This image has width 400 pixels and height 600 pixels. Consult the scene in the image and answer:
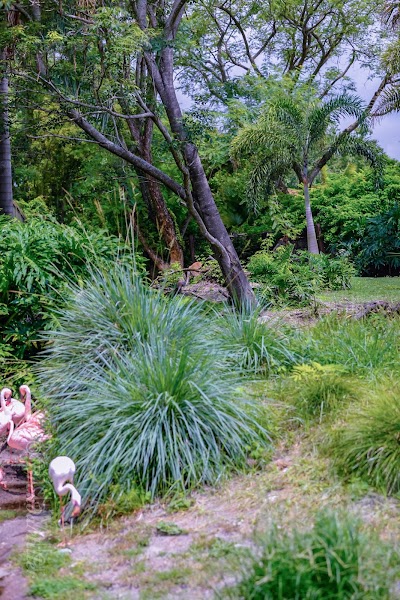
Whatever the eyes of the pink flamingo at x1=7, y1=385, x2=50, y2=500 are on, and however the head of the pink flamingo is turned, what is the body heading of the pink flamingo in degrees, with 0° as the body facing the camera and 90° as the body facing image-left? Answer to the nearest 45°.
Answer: approximately 90°

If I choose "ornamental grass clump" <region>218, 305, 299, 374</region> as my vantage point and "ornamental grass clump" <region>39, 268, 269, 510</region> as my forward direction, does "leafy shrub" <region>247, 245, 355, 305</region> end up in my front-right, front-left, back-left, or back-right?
back-right

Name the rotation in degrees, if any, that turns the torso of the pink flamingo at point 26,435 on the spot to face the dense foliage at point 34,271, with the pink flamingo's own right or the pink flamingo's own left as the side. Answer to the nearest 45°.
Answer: approximately 90° to the pink flamingo's own right

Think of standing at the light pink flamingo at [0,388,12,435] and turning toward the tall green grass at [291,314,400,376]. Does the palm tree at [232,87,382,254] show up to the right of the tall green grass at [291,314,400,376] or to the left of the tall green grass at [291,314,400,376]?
left

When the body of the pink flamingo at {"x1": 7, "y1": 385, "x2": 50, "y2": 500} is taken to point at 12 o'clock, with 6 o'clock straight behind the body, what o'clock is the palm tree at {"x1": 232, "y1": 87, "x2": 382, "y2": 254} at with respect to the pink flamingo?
The palm tree is roughly at 4 o'clock from the pink flamingo.

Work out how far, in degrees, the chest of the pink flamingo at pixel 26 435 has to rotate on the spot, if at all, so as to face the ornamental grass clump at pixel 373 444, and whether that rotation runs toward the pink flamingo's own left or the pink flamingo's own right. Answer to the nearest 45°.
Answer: approximately 135° to the pink flamingo's own left

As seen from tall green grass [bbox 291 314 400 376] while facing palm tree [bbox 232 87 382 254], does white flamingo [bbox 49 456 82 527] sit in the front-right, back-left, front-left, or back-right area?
back-left
